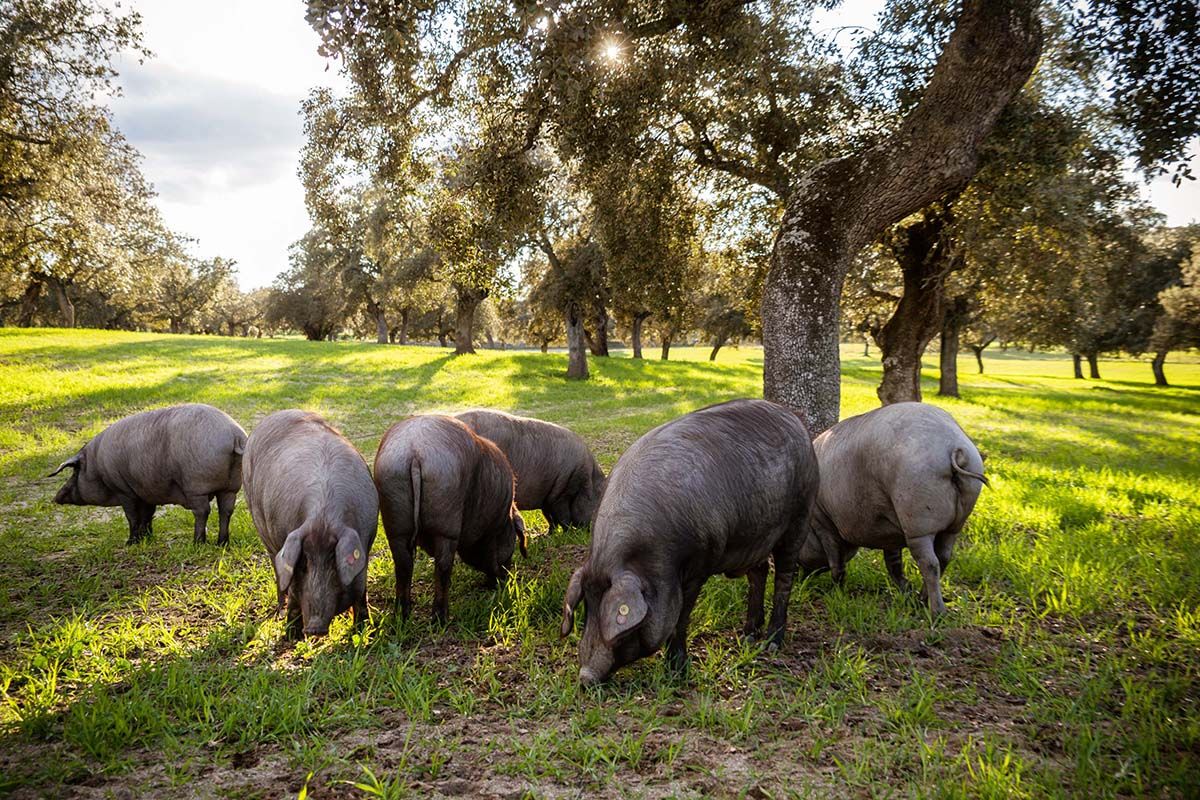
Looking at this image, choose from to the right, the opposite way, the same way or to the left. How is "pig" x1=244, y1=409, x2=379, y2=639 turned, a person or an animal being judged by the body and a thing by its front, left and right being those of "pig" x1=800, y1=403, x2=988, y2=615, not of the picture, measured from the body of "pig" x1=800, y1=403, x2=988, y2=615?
the opposite way

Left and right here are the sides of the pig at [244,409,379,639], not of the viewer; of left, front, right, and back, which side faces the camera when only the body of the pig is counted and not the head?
front

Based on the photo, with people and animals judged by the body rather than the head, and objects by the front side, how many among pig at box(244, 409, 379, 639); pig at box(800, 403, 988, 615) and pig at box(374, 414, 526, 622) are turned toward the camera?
1

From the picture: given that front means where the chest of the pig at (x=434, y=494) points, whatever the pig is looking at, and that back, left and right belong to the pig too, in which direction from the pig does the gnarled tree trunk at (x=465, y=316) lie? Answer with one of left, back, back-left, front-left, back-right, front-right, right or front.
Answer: front-left

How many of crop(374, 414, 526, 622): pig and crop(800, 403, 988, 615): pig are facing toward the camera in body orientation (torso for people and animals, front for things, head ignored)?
0

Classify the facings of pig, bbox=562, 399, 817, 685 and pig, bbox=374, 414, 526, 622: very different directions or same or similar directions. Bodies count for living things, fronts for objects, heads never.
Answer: very different directions

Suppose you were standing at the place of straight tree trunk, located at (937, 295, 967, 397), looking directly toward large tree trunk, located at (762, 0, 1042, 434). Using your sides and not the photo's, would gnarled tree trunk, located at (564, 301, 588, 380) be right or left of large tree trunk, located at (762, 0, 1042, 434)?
right

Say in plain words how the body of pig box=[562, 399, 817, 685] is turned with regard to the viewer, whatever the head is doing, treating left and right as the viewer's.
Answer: facing the viewer and to the left of the viewer

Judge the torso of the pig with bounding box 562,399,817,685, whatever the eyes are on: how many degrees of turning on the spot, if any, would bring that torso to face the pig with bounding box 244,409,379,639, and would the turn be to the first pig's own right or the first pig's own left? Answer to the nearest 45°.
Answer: approximately 45° to the first pig's own right

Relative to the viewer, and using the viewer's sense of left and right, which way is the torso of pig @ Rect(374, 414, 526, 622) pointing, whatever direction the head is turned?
facing away from the viewer and to the right of the viewer

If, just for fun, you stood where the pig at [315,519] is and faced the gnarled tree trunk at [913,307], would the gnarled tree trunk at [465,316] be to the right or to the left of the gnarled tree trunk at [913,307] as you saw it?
left
